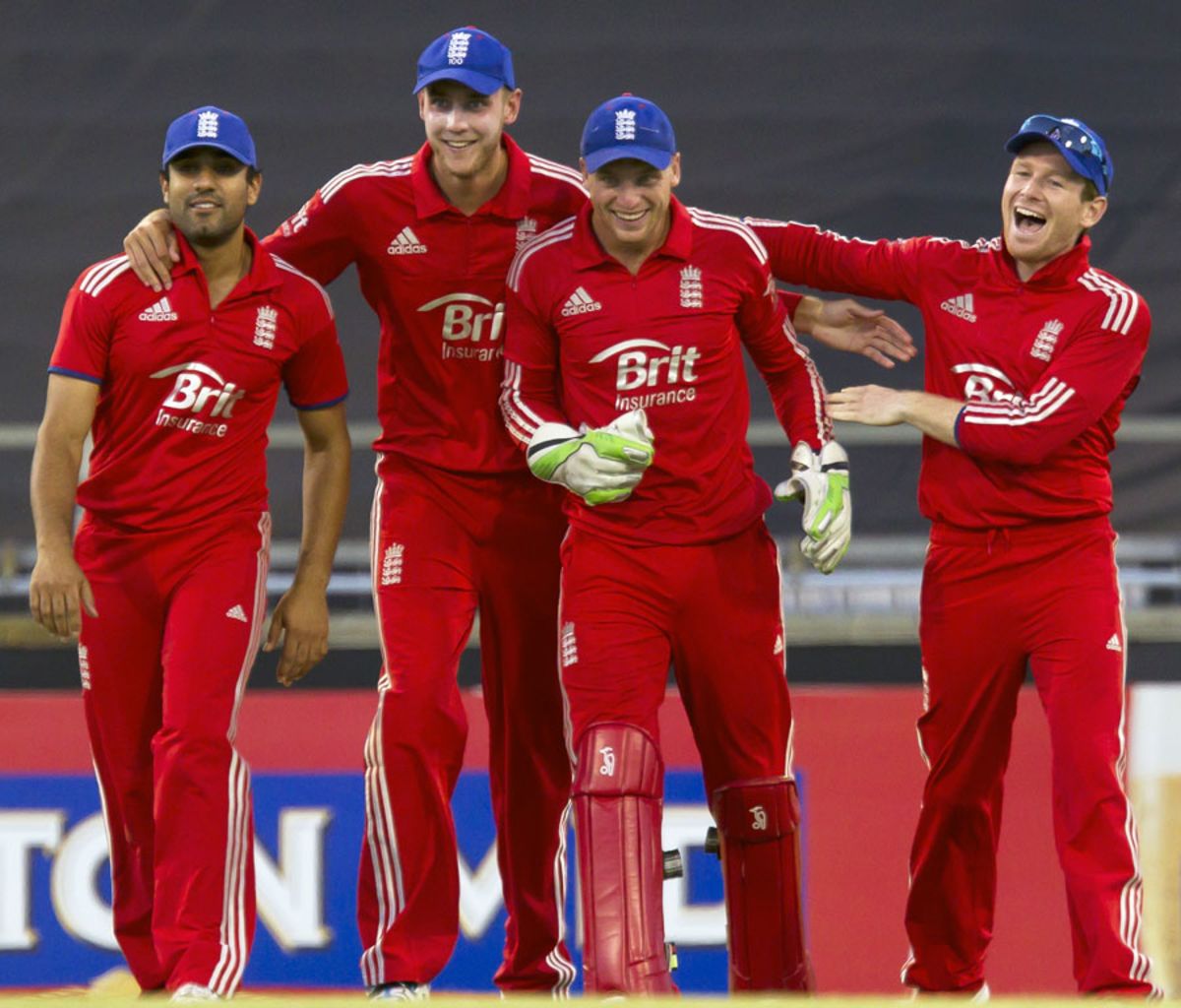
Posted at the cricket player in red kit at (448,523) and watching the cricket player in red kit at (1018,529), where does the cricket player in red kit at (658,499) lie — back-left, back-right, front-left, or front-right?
front-right

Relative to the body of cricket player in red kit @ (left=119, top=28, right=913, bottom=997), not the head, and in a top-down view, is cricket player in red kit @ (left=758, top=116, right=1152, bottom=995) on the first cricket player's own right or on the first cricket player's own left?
on the first cricket player's own left

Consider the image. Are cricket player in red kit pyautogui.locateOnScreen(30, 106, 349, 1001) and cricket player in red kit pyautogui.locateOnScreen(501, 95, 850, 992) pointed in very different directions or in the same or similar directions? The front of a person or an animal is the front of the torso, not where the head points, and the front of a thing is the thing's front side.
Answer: same or similar directions

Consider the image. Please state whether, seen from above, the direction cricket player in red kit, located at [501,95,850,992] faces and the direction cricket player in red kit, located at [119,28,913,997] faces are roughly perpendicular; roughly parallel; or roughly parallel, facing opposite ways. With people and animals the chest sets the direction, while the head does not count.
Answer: roughly parallel

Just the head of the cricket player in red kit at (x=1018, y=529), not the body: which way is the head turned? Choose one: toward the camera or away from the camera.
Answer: toward the camera

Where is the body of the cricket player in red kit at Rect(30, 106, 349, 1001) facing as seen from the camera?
toward the camera

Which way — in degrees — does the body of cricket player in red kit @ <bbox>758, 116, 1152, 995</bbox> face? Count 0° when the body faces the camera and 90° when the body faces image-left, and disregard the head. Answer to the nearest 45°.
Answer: approximately 0°

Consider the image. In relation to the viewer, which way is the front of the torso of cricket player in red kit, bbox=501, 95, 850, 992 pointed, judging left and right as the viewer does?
facing the viewer

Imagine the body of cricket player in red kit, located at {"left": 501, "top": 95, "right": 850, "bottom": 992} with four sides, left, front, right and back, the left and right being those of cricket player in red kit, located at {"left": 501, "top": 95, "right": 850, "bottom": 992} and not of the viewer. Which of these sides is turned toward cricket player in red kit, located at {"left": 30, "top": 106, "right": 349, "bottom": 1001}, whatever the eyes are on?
right

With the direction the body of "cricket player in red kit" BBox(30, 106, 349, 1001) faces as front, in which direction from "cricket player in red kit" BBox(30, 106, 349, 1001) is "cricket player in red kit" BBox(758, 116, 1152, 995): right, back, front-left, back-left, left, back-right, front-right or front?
left

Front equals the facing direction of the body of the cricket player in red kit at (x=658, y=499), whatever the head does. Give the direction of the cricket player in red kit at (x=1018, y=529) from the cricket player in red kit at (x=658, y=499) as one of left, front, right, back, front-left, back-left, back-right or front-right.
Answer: left
